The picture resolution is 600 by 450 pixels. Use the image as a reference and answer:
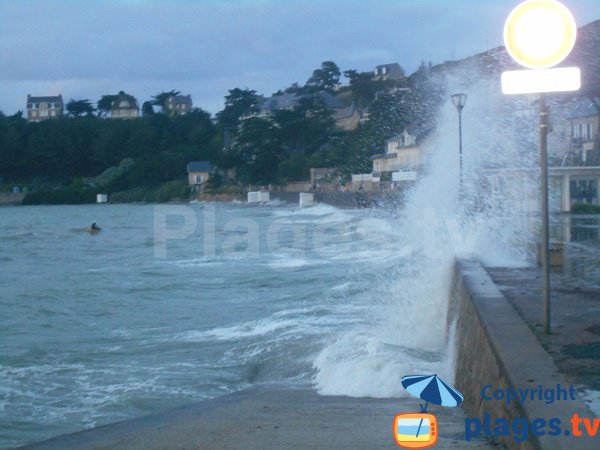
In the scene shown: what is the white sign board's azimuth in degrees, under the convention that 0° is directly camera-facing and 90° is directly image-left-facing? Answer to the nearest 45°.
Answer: approximately 0°

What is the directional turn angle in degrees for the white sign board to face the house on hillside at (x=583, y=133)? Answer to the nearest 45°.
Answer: approximately 180°
